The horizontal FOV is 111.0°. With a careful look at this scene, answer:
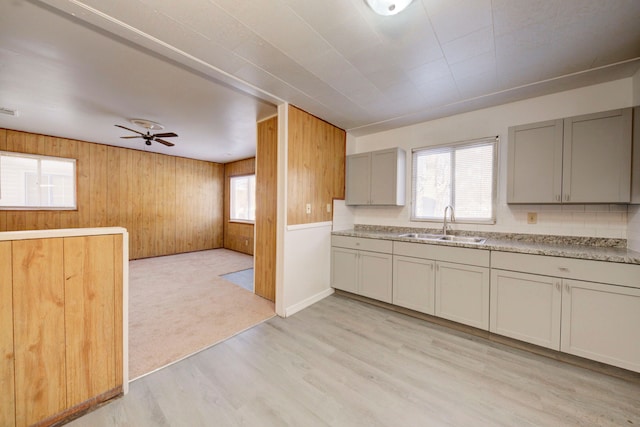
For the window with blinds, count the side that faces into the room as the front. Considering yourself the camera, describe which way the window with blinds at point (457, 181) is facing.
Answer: facing the viewer and to the left of the viewer

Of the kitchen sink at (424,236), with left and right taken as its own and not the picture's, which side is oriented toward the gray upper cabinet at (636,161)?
left

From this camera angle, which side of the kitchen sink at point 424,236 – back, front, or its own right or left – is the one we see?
front

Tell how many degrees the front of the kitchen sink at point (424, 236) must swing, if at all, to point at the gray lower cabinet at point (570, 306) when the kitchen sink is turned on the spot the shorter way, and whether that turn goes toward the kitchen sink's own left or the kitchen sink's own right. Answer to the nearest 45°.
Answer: approximately 45° to the kitchen sink's own left

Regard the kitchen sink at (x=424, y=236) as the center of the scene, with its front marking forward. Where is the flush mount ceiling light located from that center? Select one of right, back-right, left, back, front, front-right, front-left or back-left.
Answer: front

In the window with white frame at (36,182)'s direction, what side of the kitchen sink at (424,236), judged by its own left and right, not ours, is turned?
right
